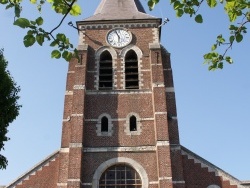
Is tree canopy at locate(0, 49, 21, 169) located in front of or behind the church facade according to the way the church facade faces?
in front

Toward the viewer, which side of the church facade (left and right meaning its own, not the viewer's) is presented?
front
